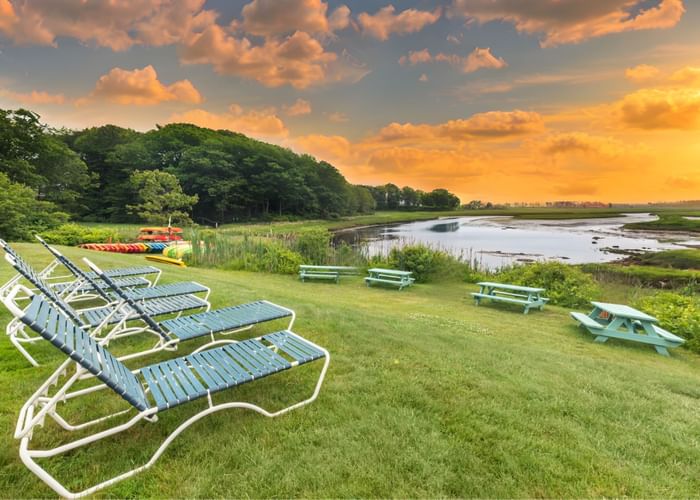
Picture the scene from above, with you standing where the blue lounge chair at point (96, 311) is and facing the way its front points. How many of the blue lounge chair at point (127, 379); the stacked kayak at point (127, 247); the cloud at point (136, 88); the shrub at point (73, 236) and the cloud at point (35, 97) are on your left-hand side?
4

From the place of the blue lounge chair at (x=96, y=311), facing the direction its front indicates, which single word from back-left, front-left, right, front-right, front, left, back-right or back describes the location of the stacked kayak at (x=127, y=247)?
left

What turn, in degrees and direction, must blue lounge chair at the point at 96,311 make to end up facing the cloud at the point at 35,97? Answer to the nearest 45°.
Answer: approximately 90° to its left

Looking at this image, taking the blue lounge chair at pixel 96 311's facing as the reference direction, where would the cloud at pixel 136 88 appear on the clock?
The cloud is roughly at 9 o'clock from the blue lounge chair.

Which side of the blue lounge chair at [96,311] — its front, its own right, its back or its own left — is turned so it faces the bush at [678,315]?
front

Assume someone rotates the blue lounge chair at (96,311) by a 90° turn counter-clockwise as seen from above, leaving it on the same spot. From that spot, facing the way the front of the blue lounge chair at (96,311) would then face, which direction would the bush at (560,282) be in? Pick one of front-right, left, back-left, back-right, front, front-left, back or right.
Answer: right

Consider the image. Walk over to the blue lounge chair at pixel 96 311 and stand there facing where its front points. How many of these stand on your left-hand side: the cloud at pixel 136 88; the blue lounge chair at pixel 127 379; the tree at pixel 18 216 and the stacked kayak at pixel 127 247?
3

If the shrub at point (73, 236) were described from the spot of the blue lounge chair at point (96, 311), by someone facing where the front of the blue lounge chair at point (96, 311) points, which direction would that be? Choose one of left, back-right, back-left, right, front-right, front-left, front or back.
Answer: left

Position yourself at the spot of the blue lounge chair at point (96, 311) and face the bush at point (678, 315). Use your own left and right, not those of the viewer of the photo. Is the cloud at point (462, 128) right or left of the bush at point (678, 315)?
left

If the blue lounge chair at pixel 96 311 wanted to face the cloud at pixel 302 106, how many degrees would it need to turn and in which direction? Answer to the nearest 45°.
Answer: approximately 45° to its left

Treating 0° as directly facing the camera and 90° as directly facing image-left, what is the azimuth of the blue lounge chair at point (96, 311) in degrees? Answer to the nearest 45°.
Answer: approximately 270°

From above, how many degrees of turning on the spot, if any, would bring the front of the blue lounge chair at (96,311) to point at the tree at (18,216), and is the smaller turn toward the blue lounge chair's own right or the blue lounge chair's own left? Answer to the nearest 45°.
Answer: approximately 90° to the blue lounge chair's own left
